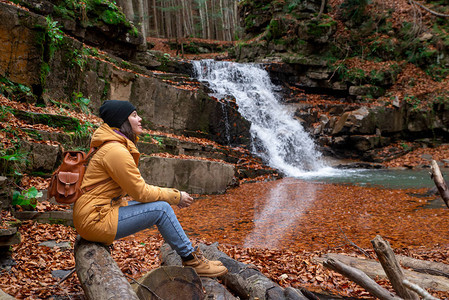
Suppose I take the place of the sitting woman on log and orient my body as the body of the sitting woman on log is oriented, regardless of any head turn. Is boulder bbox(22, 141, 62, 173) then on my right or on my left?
on my left

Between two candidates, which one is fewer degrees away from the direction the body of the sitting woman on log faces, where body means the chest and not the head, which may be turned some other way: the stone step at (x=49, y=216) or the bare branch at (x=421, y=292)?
the bare branch

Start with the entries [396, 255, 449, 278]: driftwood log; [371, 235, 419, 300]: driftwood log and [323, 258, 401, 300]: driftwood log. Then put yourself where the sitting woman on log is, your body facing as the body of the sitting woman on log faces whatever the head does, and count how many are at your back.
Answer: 0

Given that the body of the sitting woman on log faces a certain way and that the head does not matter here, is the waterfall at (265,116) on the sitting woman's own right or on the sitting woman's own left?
on the sitting woman's own left

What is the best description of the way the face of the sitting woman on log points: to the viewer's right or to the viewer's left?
to the viewer's right

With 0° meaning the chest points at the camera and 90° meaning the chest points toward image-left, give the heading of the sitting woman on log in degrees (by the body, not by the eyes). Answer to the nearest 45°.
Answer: approximately 270°

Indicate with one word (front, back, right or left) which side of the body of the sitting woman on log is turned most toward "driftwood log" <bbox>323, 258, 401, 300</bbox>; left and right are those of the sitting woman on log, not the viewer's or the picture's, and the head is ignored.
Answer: front

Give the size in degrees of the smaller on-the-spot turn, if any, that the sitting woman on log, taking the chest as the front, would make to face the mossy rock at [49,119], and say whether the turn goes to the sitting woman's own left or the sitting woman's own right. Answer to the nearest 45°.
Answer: approximately 90° to the sitting woman's own left

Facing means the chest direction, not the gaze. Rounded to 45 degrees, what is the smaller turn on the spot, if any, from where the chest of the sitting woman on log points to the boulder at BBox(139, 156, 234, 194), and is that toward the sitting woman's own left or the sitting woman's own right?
approximately 90° to the sitting woman's own left

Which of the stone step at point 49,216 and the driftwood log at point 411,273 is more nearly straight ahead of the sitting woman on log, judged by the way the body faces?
the driftwood log

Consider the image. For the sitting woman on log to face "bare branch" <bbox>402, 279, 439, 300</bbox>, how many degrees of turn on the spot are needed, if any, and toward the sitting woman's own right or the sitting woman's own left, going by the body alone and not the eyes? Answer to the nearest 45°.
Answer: approximately 45° to the sitting woman's own right

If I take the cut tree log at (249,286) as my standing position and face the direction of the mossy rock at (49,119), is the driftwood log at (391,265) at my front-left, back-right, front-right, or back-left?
back-right

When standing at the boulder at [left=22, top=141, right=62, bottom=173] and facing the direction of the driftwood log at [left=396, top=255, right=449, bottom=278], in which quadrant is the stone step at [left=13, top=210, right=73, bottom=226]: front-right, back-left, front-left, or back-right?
front-right
